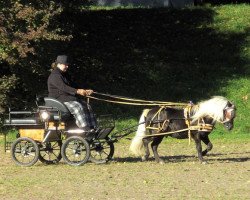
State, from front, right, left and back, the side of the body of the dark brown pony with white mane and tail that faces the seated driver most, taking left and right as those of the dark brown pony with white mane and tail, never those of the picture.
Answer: back

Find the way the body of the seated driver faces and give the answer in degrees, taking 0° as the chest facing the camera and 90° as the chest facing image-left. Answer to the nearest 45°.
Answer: approximately 270°

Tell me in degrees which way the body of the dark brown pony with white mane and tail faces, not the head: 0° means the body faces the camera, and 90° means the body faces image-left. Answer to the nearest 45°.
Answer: approximately 270°

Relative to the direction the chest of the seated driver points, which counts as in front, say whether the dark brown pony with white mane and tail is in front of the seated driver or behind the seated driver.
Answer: in front
